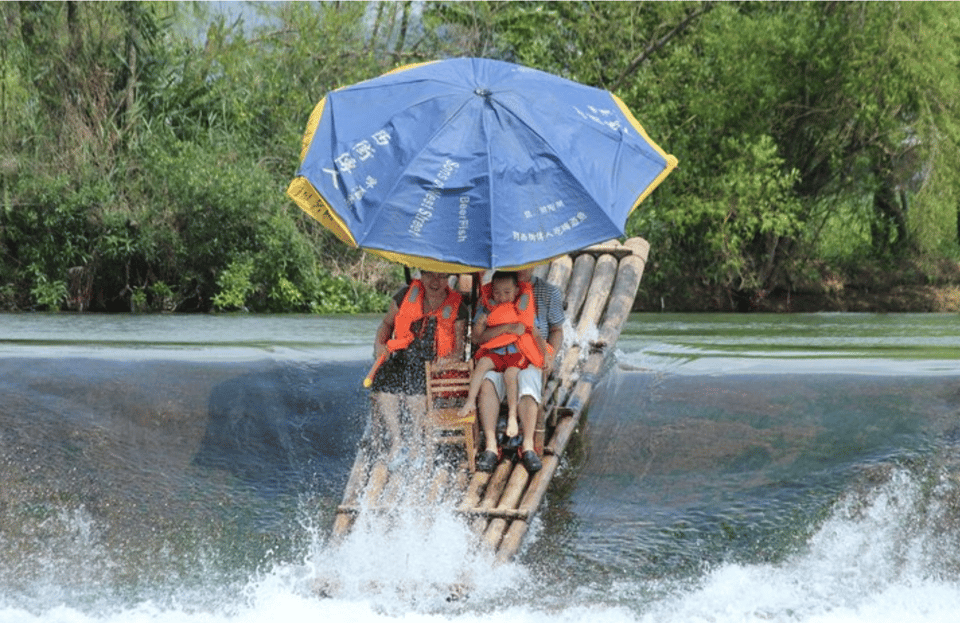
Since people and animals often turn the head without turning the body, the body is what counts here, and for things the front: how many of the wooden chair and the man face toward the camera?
2

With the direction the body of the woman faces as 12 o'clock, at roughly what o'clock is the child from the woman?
The child is roughly at 10 o'clock from the woman.

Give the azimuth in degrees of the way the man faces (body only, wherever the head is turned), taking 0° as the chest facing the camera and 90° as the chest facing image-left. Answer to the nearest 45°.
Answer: approximately 0°

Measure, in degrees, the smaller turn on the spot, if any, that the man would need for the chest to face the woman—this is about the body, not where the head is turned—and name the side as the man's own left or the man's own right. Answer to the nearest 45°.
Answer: approximately 135° to the man's own right

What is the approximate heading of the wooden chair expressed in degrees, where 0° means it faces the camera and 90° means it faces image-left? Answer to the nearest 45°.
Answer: approximately 0°
